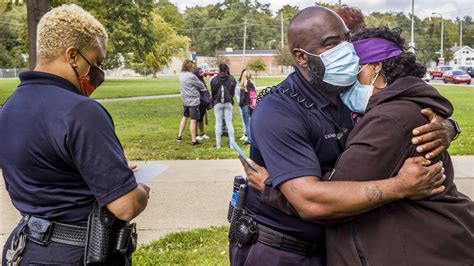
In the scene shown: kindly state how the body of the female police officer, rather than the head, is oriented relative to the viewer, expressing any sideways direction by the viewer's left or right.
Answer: facing away from the viewer and to the right of the viewer

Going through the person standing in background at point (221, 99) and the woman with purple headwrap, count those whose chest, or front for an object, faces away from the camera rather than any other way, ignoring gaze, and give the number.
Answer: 1

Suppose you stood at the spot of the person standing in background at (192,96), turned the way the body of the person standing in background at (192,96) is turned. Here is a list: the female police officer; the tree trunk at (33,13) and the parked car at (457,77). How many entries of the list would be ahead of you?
1

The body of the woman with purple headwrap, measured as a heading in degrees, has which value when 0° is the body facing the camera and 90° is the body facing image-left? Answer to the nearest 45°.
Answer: approximately 90°

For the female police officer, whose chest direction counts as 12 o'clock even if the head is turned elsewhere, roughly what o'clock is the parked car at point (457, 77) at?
The parked car is roughly at 12 o'clock from the female police officer.

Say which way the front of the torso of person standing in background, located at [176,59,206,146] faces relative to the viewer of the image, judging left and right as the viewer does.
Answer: facing away from the viewer and to the right of the viewer

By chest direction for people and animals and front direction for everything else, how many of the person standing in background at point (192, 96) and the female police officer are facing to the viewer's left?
0

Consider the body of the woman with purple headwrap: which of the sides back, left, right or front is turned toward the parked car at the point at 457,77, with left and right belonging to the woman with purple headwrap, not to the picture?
right
